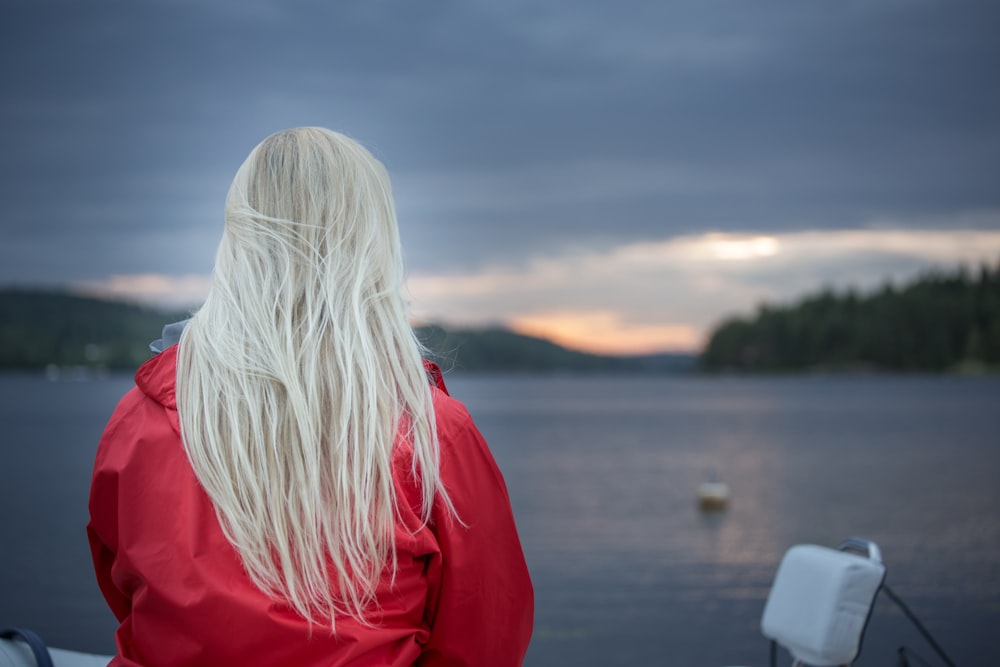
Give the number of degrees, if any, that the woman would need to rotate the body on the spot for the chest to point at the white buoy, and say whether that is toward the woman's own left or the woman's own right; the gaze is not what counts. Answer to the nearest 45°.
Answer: approximately 45° to the woman's own right

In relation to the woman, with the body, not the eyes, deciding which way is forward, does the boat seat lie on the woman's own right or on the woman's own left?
on the woman's own right

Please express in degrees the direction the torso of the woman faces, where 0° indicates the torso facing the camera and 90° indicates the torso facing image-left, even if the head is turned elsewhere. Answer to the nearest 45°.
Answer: approximately 180°

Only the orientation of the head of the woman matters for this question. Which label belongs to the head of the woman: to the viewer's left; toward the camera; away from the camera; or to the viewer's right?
away from the camera

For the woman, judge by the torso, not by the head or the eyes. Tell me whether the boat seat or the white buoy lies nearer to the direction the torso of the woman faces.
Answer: the white buoy

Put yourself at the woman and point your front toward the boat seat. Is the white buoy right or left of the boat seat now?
left
